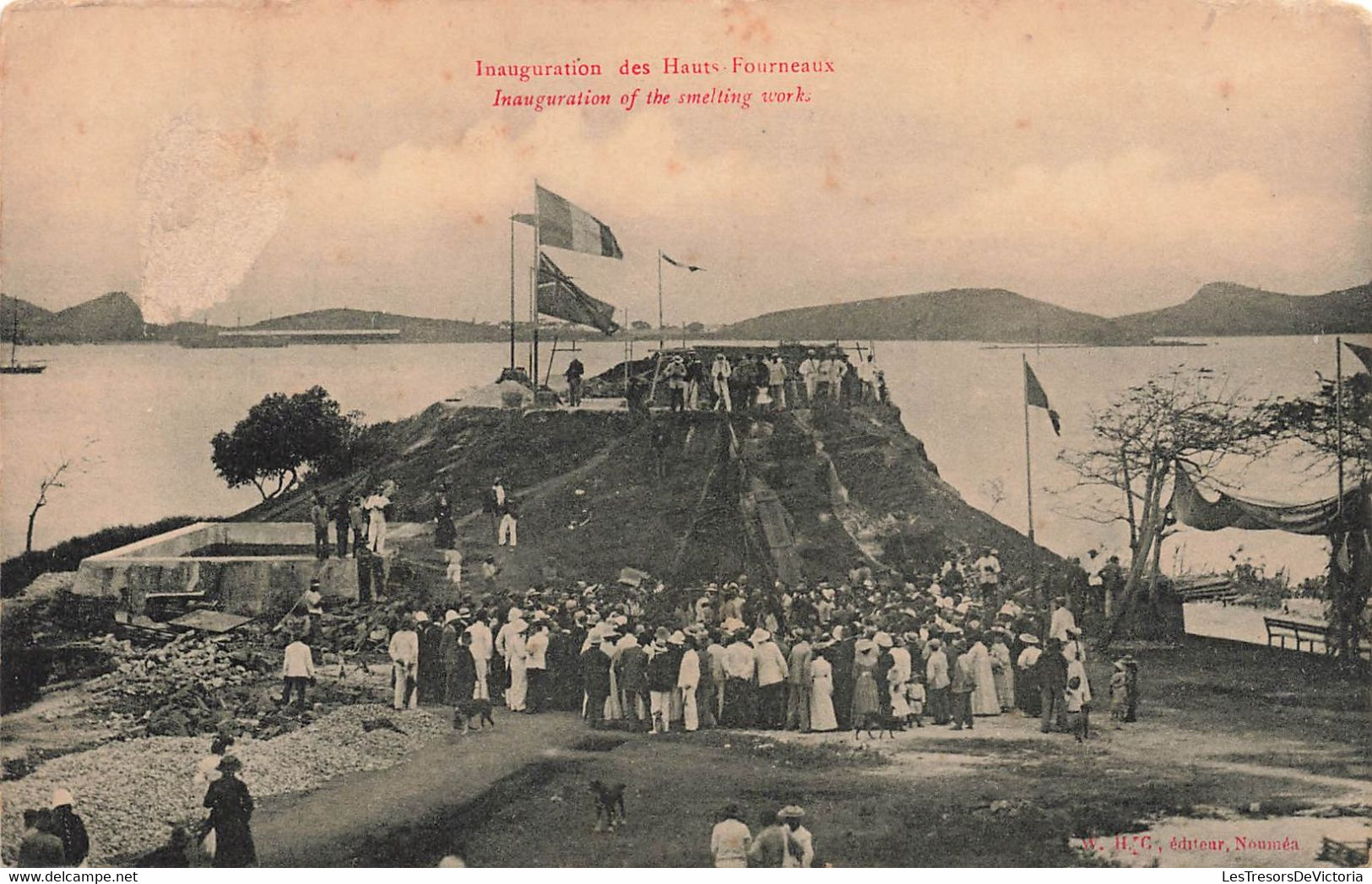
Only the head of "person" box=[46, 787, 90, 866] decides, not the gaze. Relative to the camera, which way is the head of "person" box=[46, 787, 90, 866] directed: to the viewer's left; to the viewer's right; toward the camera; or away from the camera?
away from the camera

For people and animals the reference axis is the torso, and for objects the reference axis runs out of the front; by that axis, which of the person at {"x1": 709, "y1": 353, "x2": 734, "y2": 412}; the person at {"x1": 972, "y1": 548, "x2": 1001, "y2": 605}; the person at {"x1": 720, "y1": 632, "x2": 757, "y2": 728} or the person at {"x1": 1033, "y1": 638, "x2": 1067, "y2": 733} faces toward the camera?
the person at {"x1": 709, "y1": 353, "x2": 734, "y2": 412}

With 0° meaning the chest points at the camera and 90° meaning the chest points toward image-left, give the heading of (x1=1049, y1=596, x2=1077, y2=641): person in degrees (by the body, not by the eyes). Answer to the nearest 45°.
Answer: approximately 180°

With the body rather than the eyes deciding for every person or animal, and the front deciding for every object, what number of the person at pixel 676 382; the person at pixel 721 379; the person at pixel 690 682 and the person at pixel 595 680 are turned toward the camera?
2

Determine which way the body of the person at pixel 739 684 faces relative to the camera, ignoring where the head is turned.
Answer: away from the camera

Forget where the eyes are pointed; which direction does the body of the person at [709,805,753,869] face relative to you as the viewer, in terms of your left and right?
facing away from the viewer

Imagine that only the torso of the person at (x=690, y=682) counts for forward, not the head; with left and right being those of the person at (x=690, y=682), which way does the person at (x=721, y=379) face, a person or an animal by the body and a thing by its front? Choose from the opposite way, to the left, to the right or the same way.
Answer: the opposite way

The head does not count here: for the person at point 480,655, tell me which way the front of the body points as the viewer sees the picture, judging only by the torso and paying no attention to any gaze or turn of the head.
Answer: away from the camera

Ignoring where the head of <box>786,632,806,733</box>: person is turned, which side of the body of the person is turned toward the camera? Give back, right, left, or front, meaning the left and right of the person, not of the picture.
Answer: back
